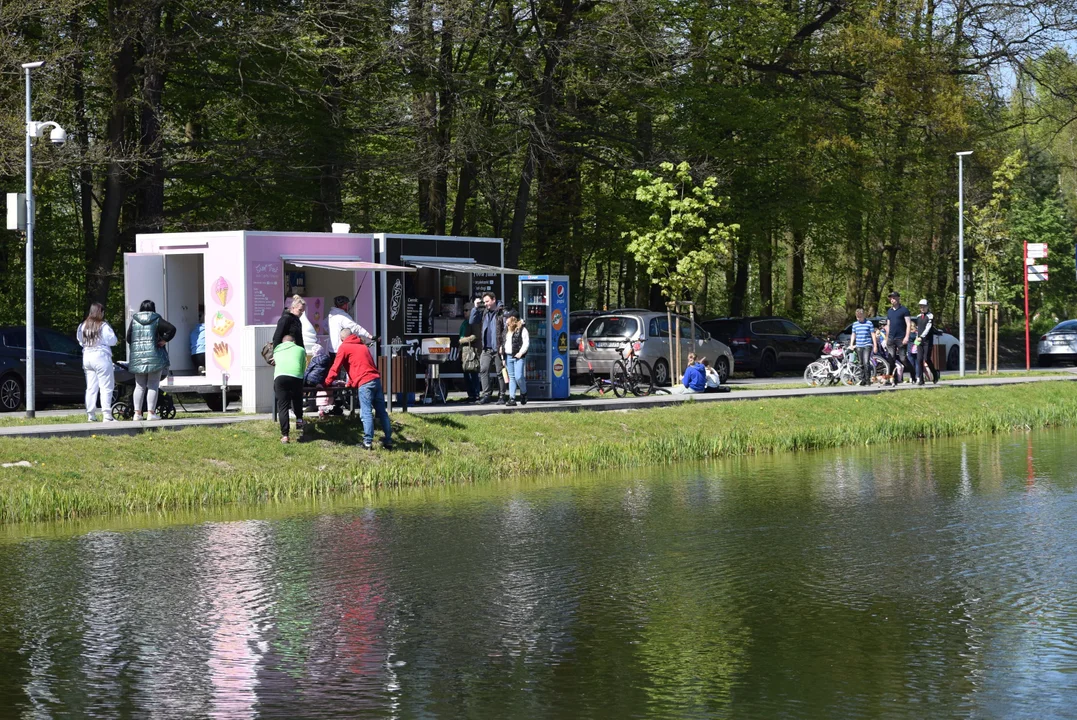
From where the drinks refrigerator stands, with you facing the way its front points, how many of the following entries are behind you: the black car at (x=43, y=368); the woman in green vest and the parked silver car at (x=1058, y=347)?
1

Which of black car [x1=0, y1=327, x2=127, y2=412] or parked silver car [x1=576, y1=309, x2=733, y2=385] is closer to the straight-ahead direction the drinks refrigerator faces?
the black car

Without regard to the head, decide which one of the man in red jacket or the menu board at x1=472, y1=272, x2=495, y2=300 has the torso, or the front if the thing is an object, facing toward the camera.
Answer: the menu board

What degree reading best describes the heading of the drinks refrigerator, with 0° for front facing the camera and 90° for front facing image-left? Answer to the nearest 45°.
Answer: approximately 45°

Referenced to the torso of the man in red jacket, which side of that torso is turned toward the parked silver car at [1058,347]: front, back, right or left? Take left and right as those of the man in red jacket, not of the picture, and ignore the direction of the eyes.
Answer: right

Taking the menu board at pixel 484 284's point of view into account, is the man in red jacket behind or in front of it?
in front

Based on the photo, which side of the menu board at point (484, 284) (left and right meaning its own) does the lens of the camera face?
front

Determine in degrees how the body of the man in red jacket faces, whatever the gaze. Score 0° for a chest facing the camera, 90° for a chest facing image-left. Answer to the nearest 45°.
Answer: approximately 135°

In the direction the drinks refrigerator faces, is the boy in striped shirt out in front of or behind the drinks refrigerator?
behind

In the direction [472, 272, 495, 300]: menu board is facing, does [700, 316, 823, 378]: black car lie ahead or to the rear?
to the rear

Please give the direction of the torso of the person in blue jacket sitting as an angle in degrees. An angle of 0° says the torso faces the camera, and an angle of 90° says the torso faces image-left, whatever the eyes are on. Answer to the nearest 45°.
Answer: approximately 90°

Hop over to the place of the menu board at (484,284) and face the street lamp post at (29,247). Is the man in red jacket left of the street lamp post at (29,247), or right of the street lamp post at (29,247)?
left

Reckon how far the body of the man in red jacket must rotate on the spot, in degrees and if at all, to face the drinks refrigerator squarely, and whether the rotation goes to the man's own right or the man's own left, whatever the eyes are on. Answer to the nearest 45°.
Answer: approximately 90° to the man's own right

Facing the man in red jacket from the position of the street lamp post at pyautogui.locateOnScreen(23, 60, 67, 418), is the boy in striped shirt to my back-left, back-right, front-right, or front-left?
front-left
